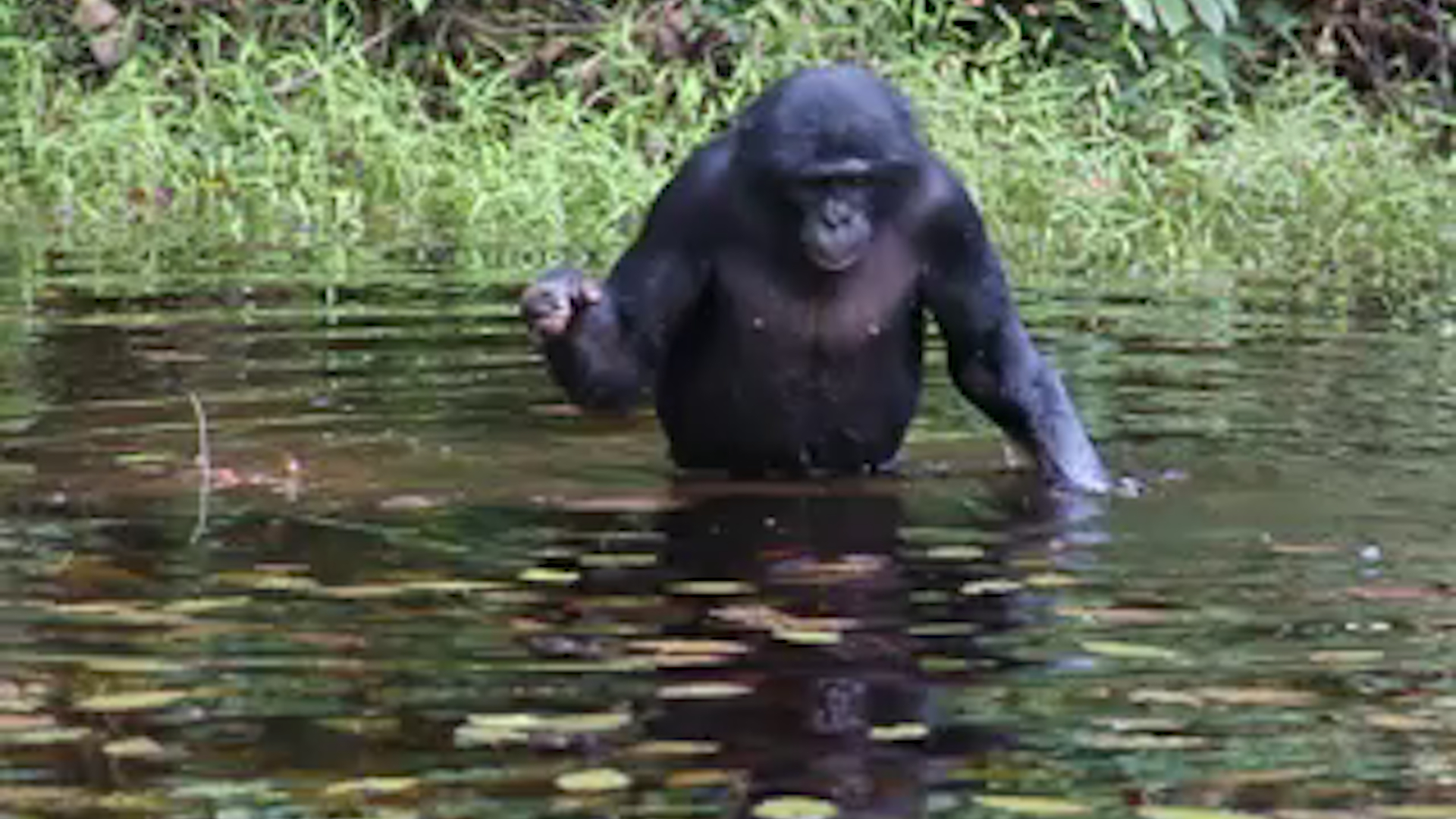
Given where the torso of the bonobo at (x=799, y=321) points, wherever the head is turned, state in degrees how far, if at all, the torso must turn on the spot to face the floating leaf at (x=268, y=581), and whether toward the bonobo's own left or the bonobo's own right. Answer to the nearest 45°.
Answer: approximately 45° to the bonobo's own right

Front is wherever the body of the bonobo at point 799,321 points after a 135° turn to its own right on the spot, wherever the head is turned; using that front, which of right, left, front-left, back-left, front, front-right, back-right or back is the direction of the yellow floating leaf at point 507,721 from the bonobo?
back-left

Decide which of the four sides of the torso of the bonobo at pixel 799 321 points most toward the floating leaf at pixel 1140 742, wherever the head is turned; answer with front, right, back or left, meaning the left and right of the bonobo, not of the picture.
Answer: front

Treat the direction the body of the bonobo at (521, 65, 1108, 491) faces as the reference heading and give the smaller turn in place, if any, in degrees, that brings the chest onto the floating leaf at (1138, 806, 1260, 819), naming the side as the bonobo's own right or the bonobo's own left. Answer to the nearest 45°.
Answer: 0° — it already faces it

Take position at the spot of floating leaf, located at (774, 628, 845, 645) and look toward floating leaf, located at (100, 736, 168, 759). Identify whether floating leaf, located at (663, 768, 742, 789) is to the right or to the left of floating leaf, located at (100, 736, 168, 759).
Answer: left

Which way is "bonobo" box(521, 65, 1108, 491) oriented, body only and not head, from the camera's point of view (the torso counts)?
toward the camera

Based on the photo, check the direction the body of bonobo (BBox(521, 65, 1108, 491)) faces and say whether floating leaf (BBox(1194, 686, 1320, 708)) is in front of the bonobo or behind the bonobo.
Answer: in front

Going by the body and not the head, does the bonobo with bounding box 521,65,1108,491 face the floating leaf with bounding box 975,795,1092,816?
yes

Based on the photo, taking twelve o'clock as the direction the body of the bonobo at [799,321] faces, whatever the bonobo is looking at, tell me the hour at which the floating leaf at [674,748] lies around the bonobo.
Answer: The floating leaf is roughly at 12 o'clock from the bonobo.

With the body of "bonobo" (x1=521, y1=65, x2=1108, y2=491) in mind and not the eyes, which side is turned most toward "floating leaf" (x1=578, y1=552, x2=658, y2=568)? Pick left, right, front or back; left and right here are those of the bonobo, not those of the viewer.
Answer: front

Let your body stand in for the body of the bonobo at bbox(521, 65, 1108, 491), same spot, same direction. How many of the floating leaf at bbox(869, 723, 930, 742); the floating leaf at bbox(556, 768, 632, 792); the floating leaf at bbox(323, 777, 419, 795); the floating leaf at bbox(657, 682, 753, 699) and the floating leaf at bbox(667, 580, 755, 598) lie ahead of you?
5

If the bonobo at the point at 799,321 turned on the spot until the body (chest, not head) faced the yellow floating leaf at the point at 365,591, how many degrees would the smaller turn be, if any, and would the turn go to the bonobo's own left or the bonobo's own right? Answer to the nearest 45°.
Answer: approximately 45° to the bonobo's own right

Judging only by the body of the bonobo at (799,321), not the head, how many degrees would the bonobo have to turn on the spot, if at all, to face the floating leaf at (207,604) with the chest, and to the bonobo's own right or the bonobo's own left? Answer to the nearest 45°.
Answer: approximately 45° to the bonobo's own right

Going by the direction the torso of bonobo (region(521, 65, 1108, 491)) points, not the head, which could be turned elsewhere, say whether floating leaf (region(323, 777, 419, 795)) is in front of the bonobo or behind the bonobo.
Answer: in front

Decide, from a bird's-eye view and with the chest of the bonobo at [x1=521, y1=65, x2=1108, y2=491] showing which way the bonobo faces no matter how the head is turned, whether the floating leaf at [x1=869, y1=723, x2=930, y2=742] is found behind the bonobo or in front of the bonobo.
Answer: in front
